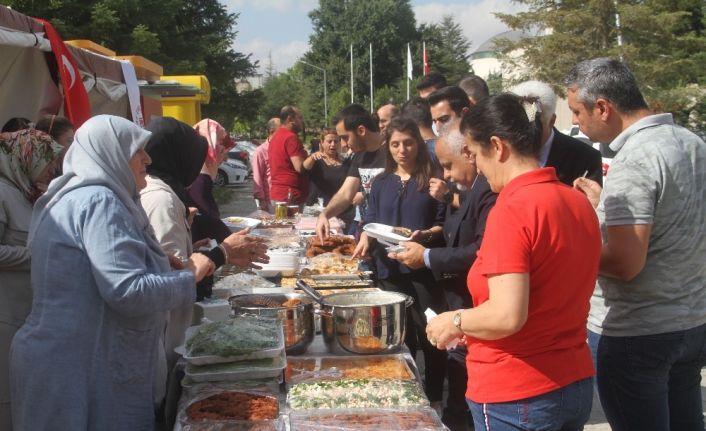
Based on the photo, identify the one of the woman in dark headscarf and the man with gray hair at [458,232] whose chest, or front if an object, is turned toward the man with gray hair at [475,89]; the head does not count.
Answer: the woman in dark headscarf

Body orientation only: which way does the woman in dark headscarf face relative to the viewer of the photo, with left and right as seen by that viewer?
facing away from the viewer and to the right of the viewer

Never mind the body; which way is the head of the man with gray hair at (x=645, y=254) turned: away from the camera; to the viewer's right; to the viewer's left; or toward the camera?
to the viewer's left

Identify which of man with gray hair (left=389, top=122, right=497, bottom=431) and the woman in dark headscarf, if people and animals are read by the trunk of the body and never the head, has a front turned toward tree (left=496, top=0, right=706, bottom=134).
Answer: the woman in dark headscarf

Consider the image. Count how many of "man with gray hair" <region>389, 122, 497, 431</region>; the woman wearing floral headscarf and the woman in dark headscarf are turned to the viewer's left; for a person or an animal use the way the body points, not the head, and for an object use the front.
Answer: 1

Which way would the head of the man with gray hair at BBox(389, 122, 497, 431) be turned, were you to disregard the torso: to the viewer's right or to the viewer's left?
to the viewer's left

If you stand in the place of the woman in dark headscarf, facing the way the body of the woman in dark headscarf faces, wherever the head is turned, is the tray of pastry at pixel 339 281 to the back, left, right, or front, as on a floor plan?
front

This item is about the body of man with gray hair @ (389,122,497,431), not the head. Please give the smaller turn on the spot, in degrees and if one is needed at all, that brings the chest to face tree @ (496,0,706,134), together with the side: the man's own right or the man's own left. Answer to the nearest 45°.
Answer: approximately 90° to the man's own right

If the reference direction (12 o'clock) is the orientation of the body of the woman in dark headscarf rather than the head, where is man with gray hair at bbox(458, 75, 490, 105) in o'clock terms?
The man with gray hair is roughly at 10 o'clock from the woman in dark headscarf.

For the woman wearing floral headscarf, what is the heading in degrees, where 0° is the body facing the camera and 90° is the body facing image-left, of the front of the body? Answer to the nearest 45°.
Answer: approximately 270°

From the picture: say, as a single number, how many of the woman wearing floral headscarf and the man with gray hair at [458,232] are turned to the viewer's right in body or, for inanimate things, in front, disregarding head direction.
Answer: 1

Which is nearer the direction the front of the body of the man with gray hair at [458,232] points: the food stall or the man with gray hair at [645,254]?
the food stall

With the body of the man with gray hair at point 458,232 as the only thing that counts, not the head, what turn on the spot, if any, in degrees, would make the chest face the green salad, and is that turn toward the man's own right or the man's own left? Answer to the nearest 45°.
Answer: approximately 45° to the man's own left

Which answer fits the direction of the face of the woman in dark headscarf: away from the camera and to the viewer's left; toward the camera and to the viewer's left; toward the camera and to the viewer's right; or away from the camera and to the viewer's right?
away from the camera and to the viewer's right

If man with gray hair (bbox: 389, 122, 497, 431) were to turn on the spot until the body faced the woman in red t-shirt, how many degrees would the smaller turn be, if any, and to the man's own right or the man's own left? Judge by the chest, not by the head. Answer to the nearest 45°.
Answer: approximately 90° to the man's own left

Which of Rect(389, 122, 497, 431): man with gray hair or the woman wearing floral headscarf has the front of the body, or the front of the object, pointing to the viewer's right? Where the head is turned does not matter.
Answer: the woman wearing floral headscarf

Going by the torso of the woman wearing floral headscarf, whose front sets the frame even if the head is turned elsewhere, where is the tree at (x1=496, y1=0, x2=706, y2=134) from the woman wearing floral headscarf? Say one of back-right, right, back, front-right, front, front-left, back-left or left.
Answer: front-left

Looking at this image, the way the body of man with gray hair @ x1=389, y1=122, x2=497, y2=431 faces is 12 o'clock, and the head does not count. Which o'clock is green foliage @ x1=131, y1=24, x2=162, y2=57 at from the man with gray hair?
The green foliage is roughly at 2 o'clock from the man with gray hair.

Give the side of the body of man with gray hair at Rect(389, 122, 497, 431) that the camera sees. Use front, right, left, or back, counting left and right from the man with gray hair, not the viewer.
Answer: left
